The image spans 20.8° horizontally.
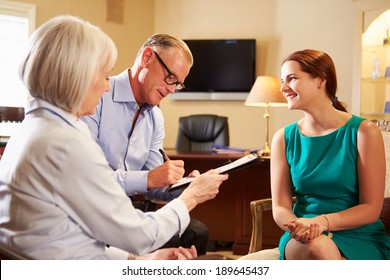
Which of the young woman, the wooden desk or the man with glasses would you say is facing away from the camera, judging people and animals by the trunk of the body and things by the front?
the wooden desk

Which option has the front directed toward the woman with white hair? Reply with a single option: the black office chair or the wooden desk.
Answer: the black office chair

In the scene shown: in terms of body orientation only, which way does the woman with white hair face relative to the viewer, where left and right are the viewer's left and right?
facing away from the viewer and to the right of the viewer

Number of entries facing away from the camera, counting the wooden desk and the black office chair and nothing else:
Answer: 1

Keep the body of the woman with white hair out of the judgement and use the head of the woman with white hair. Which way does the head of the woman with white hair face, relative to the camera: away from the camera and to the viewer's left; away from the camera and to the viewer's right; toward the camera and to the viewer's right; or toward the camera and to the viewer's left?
away from the camera and to the viewer's right

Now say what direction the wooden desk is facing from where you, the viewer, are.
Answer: facing away from the viewer

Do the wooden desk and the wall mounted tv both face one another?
yes

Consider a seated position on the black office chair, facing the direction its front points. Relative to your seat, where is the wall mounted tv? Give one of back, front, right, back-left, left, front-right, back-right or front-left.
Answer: back

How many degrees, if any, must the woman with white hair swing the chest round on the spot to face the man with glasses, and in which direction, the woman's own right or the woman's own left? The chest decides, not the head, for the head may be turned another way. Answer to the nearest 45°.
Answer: approximately 45° to the woman's own left

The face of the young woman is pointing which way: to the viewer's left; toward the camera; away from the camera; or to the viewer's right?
to the viewer's left

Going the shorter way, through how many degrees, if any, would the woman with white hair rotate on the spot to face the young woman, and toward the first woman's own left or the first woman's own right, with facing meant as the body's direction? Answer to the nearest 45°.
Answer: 0° — they already face them

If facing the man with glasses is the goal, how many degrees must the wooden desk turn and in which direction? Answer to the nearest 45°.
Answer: approximately 180°

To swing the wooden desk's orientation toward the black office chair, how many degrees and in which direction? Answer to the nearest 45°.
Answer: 0° — it already faces it
